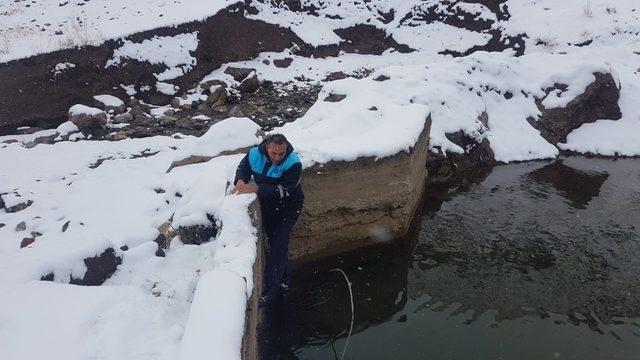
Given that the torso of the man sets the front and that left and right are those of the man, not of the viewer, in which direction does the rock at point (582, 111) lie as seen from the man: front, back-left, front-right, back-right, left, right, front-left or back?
back

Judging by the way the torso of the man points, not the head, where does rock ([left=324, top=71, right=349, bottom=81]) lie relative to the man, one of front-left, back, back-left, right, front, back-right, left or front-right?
back-right

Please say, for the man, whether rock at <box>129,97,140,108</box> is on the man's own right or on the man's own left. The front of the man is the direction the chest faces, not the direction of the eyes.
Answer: on the man's own right

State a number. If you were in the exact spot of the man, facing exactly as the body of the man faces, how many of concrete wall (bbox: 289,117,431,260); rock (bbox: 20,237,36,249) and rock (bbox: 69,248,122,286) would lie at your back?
1

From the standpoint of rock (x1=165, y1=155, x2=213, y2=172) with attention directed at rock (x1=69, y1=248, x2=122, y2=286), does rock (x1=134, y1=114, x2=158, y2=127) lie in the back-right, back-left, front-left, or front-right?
back-right

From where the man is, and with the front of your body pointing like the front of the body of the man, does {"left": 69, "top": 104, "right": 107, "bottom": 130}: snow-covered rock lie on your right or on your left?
on your right

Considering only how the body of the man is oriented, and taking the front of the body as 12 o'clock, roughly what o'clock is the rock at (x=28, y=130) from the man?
The rock is roughly at 3 o'clock from the man.

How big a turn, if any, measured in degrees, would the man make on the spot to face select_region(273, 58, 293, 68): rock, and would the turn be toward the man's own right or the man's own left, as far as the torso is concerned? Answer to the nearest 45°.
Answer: approximately 135° to the man's own right

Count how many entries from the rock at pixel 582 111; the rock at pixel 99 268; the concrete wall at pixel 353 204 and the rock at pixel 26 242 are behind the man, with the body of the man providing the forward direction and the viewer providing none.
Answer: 2

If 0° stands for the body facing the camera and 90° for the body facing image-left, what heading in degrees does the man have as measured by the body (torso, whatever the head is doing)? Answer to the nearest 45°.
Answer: approximately 45°

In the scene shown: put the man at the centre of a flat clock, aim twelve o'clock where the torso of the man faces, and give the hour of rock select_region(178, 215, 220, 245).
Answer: The rock is roughly at 2 o'clock from the man.

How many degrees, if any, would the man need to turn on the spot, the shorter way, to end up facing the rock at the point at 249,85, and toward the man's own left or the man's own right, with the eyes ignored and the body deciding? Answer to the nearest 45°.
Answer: approximately 135° to the man's own right

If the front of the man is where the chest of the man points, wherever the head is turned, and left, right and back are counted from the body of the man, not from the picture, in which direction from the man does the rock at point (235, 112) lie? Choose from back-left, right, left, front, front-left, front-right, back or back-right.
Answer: back-right

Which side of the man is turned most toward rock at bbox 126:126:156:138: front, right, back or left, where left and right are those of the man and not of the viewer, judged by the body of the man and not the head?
right
